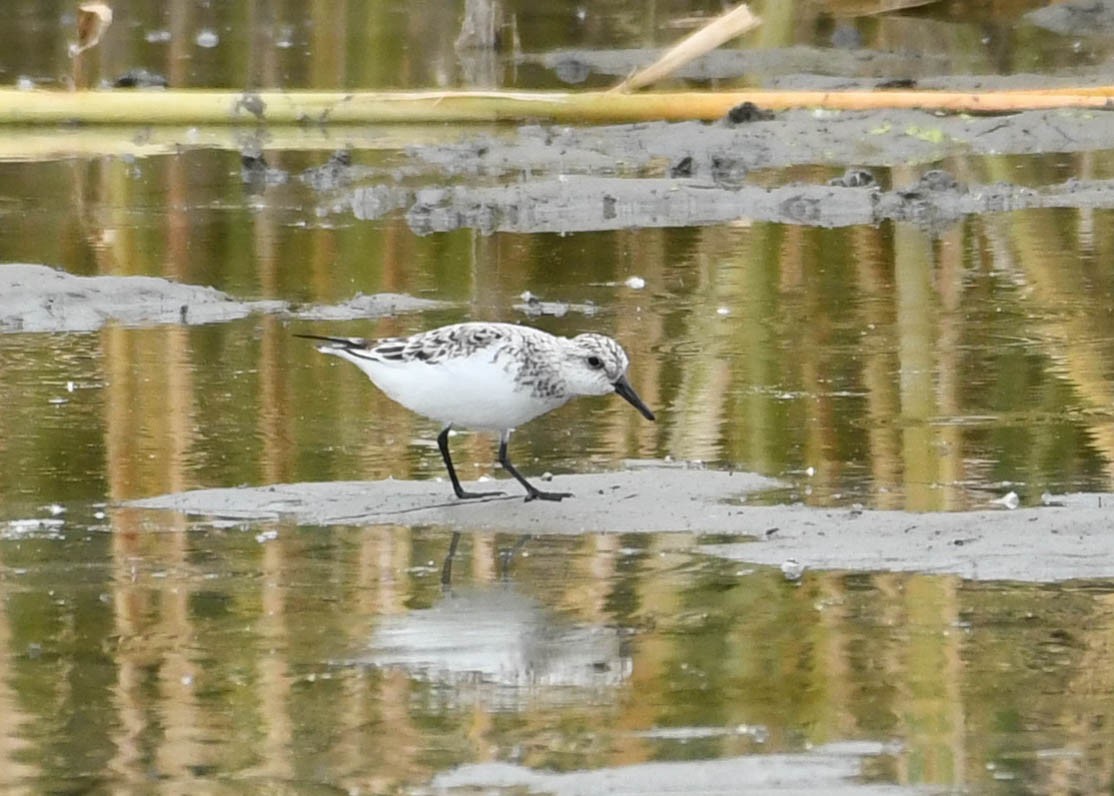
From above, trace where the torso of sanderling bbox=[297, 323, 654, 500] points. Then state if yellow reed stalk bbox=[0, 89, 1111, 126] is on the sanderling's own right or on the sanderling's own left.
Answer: on the sanderling's own left

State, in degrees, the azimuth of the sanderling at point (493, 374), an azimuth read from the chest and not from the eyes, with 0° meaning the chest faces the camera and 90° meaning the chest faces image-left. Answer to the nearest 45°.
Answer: approximately 270°
